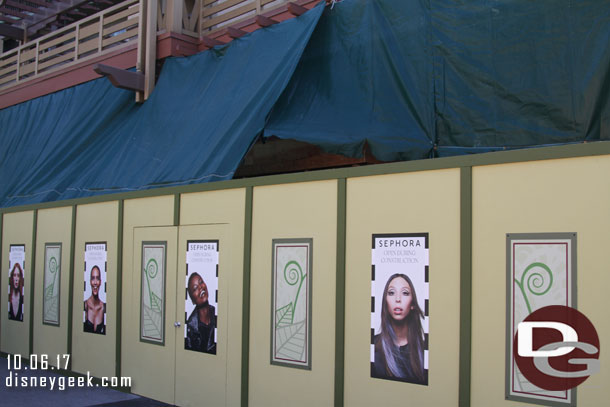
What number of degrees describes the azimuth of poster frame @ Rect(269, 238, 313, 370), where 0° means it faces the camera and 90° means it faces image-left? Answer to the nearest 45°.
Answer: approximately 45°

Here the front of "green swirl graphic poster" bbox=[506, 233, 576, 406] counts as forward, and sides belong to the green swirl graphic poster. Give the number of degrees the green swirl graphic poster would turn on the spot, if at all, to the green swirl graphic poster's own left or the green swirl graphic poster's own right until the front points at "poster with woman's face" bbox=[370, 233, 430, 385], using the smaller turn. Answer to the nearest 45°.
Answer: approximately 90° to the green swirl graphic poster's own right

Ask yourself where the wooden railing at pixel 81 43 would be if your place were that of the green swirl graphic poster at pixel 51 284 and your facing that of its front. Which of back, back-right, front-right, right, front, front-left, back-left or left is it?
back-right

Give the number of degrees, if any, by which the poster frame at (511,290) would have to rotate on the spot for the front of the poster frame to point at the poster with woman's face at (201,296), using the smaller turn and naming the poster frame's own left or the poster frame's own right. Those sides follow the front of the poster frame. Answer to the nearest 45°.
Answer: approximately 90° to the poster frame's own right

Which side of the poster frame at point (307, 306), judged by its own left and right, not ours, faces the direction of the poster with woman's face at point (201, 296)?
right
